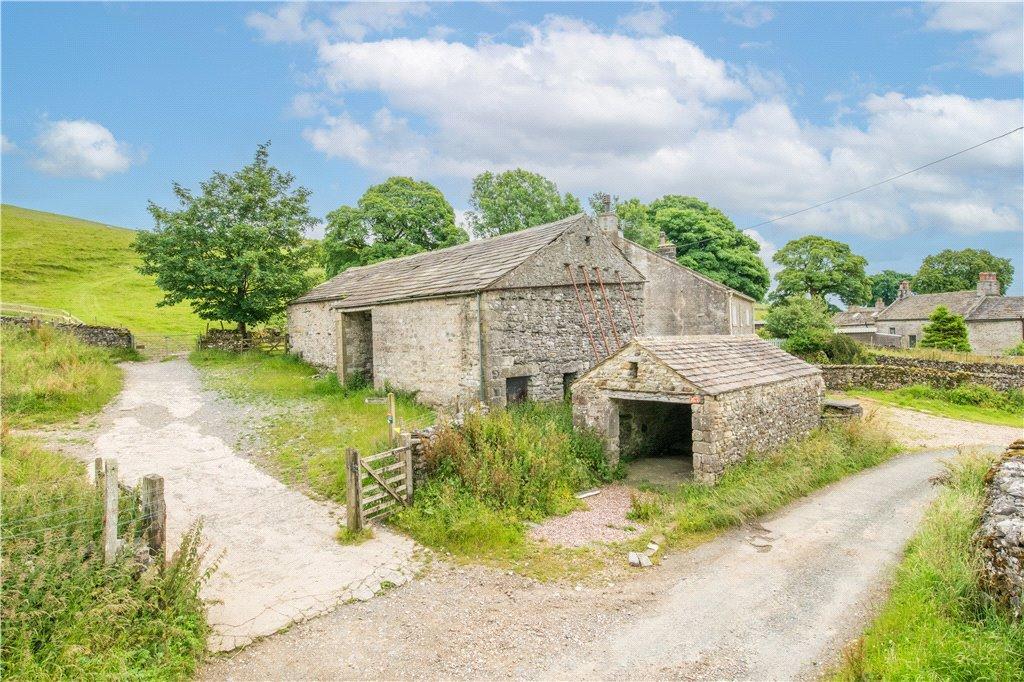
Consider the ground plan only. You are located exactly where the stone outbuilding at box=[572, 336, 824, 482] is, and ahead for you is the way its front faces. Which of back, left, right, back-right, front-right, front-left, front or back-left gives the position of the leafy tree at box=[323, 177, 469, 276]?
right

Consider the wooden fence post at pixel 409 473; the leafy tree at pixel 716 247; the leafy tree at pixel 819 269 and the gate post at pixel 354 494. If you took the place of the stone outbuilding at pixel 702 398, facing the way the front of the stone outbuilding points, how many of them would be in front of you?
2

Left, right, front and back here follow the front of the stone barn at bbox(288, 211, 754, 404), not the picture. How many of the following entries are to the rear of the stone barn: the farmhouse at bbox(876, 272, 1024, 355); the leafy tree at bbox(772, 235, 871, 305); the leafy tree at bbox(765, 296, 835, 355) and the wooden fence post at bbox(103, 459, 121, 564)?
3

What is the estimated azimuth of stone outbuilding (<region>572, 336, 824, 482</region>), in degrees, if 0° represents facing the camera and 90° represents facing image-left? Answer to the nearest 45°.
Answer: approximately 45°

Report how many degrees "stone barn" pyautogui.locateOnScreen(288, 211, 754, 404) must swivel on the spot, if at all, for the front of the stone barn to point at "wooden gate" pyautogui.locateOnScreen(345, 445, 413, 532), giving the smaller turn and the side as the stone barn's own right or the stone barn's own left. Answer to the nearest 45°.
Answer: approximately 45° to the stone barn's own left

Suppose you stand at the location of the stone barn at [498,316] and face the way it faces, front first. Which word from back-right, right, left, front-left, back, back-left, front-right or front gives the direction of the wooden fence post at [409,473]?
front-left

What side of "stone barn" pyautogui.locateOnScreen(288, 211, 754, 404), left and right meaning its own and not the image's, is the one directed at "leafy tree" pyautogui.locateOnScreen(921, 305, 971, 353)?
back

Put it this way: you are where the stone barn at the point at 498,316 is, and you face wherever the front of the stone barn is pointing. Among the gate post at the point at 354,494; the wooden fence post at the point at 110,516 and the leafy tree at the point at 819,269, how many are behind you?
1

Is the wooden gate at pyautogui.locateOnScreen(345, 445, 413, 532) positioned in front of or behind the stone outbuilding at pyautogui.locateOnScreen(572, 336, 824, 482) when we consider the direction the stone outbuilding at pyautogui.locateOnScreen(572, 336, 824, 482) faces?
in front

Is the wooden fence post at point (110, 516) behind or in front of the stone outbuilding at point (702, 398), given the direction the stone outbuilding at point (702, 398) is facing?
in front

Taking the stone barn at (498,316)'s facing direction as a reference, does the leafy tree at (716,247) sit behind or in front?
behind

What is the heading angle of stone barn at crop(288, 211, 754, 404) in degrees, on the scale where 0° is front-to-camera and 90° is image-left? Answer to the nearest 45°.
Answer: approximately 45°

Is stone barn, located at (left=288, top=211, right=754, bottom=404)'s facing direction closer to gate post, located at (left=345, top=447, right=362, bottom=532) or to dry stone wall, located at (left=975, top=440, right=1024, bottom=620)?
the gate post

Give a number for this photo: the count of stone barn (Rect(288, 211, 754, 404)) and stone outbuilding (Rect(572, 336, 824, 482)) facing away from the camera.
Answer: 0
